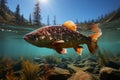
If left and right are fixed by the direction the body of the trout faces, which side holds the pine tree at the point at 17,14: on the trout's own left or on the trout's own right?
on the trout's own right

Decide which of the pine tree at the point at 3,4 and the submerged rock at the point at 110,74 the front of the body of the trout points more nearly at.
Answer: the pine tree

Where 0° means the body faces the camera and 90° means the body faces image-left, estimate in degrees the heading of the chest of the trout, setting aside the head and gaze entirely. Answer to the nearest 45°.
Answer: approximately 90°

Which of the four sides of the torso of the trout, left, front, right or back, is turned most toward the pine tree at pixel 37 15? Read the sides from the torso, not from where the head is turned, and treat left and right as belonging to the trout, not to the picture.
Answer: right

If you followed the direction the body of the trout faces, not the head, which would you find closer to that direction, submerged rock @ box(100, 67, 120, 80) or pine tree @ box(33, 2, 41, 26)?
the pine tree
